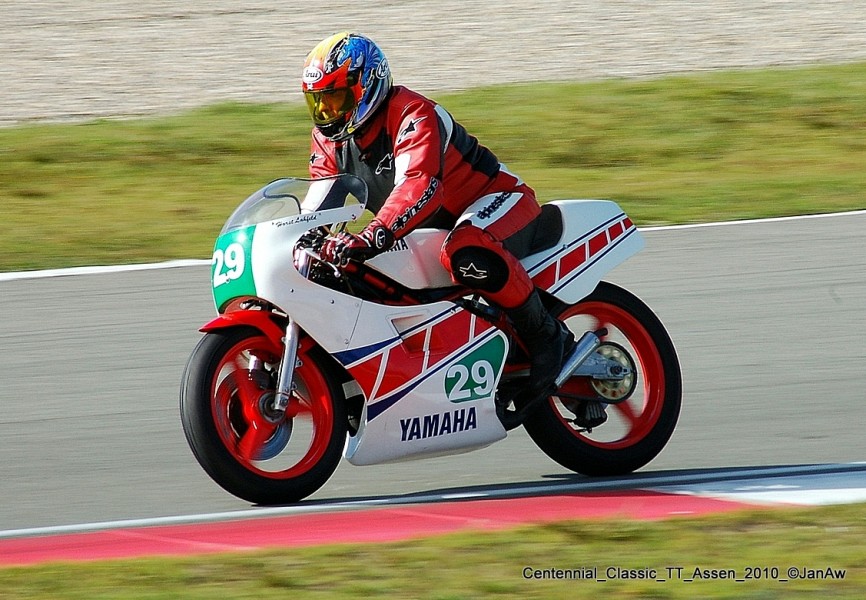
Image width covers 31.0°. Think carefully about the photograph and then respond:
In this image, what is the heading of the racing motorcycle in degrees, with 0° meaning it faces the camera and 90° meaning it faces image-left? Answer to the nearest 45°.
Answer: approximately 45°

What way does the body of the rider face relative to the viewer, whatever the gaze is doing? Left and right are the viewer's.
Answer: facing the viewer and to the left of the viewer

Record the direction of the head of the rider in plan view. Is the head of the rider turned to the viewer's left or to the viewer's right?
to the viewer's left
